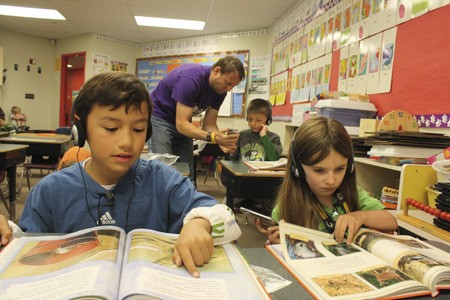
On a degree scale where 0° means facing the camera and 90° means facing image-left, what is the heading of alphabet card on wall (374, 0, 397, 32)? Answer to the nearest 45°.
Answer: approximately 45°

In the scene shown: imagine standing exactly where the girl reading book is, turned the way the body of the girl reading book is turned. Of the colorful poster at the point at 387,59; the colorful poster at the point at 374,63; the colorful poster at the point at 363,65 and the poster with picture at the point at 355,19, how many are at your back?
4

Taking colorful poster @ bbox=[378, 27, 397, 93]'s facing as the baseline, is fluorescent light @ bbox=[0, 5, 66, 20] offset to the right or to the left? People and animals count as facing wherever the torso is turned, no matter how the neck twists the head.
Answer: on its right

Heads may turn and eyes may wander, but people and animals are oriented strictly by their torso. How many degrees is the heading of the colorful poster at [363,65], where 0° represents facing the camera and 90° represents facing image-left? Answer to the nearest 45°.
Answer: approximately 45°

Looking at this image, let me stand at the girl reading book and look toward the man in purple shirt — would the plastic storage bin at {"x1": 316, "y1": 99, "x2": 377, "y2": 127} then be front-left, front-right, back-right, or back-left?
front-right

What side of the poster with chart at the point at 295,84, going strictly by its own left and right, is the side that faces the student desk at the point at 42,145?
front

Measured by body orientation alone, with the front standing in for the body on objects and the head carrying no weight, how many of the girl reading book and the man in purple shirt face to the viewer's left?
0

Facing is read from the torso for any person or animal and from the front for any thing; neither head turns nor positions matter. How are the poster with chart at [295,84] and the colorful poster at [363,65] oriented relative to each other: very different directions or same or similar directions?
same or similar directions

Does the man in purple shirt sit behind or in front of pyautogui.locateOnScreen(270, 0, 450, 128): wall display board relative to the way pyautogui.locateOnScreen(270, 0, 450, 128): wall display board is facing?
in front

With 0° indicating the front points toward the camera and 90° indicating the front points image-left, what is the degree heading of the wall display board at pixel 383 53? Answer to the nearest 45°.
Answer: approximately 45°

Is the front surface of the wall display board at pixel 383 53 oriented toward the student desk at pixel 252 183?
yes

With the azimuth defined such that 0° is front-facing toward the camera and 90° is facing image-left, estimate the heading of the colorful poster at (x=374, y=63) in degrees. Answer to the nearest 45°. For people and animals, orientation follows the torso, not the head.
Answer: approximately 45°
